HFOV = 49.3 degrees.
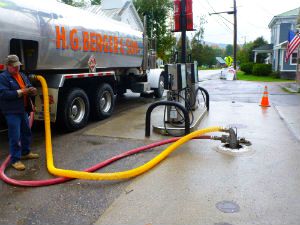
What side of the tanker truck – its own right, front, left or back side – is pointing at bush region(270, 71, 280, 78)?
front

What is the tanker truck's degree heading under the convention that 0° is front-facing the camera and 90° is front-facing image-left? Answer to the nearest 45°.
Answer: approximately 225°

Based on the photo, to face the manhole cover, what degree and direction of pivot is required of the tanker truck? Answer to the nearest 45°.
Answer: approximately 90° to its right

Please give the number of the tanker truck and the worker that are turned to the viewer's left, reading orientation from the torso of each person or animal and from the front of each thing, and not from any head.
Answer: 0

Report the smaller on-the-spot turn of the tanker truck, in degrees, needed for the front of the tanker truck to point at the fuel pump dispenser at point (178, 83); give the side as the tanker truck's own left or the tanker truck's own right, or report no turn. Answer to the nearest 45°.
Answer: approximately 45° to the tanker truck's own right

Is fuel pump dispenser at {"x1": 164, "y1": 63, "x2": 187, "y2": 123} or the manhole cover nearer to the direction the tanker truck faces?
the fuel pump dispenser

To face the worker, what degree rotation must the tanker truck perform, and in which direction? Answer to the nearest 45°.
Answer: approximately 135° to its right

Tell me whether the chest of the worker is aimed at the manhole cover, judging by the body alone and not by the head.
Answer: yes

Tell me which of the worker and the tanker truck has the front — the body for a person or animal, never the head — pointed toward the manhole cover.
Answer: the worker

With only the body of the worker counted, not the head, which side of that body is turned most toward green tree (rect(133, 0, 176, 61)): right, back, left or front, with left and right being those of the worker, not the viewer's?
left

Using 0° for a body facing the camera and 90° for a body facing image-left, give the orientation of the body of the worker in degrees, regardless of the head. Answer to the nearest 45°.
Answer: approximately 315°

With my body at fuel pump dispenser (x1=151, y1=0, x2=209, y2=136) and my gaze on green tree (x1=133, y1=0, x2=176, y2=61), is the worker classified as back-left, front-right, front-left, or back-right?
back-left

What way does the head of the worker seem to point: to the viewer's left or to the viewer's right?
to the viewer's right
